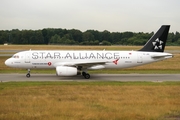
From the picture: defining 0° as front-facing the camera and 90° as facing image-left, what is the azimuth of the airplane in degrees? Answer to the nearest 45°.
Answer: approximately 90°
